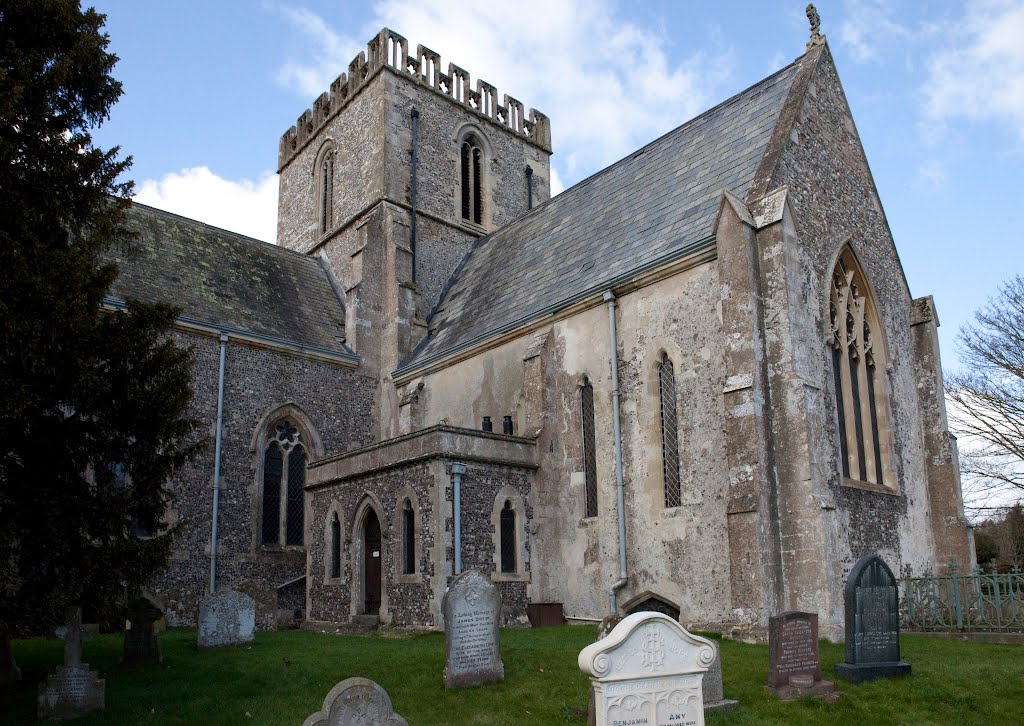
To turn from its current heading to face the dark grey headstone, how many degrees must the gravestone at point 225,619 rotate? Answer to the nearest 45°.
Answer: approximately 45° to its left

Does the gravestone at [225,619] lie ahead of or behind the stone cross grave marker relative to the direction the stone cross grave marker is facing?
behind

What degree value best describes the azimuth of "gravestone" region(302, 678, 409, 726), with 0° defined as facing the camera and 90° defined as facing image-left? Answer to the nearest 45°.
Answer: approximately 0°

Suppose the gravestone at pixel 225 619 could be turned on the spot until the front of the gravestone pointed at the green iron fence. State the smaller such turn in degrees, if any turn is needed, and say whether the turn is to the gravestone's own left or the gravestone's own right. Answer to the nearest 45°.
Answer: approximately 90° to the gravestone's own left

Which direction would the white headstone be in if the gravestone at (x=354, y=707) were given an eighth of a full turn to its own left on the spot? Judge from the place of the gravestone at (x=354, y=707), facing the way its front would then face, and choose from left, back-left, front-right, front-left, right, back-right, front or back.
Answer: front-left

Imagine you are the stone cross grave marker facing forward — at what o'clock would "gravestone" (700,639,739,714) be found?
The gravestone is roughly at 10 o'clock from the stone cross grave marker.

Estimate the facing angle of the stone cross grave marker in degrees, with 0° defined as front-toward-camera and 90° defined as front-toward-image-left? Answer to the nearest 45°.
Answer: approximately 0°

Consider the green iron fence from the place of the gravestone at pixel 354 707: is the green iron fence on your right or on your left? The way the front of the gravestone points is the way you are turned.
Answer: on your left

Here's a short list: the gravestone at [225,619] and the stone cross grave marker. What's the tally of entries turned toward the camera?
2

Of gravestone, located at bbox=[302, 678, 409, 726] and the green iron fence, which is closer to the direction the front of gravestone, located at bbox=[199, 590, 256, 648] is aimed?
the gravestone
